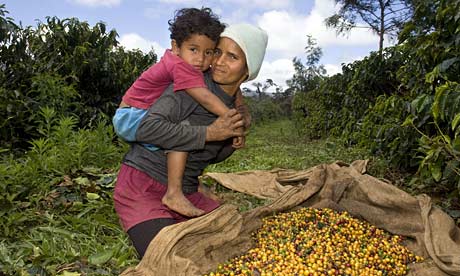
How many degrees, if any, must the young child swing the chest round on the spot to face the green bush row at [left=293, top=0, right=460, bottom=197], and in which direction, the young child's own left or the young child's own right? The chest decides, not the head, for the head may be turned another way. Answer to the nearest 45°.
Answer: approximately 45° to the young child's own left

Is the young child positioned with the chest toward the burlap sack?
yes

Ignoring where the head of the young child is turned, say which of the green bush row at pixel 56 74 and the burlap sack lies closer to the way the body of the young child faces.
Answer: the burlap sack

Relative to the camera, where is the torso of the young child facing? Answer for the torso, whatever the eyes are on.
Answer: to the viewer's right
